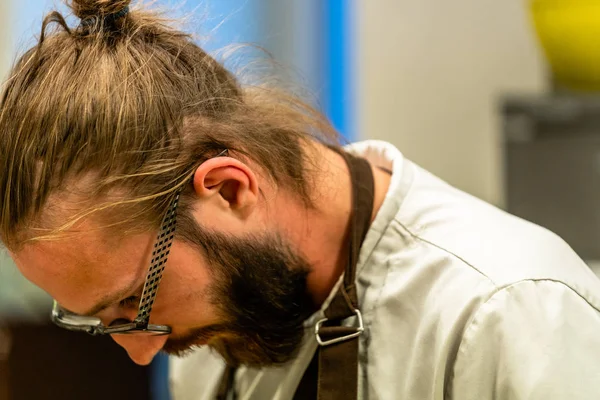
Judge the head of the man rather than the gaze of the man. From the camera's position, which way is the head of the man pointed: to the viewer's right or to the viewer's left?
to the viewer's left

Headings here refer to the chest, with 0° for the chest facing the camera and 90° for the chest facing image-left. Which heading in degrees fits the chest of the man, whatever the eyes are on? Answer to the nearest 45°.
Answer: approximately 45°

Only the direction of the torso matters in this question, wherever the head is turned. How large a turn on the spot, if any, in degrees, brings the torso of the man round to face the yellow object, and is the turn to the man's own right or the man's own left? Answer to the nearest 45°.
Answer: approximately 180°
